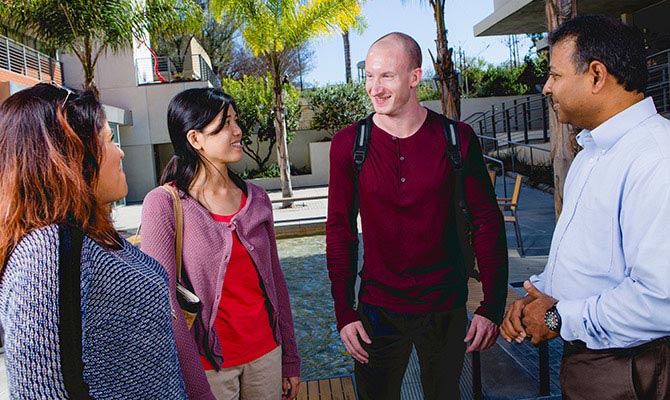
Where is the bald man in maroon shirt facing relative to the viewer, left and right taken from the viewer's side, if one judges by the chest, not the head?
facing the viewer

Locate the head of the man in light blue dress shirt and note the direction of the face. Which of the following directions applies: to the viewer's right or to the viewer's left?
to the viewer's left

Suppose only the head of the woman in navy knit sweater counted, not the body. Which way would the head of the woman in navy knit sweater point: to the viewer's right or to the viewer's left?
to the viewer's right

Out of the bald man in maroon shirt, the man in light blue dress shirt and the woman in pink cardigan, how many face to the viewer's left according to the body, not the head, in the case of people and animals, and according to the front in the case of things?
1

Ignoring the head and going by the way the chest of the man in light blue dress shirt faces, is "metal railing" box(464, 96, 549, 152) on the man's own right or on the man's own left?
on the man's own right

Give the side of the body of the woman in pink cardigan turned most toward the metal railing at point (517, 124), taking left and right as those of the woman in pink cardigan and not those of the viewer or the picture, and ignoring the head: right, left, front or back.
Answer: left

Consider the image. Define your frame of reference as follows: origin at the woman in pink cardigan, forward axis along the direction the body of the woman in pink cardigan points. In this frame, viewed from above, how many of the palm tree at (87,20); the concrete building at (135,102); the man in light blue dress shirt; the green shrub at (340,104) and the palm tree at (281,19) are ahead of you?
1

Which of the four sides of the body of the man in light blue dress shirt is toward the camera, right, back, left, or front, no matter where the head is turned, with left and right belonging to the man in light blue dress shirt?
left

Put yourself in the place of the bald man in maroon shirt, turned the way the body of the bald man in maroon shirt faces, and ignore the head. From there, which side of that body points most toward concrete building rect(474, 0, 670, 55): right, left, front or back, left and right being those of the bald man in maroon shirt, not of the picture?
back

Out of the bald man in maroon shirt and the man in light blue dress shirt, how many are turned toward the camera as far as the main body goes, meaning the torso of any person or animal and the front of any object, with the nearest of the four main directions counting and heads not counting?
1

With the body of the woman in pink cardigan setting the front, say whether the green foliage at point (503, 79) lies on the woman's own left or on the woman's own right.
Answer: on the woman's own left

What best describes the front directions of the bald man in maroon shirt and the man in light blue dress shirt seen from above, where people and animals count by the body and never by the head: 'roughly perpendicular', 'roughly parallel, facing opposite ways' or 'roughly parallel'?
roughly perpendicular

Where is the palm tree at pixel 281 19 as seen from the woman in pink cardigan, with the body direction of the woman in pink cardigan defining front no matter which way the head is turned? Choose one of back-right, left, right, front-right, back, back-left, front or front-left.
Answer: back-left

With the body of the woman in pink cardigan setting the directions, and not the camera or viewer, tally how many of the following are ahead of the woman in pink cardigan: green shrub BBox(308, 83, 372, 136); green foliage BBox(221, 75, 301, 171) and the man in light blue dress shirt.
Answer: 1

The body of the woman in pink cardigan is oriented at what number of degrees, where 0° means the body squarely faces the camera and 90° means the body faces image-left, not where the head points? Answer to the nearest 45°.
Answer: approximately 315°

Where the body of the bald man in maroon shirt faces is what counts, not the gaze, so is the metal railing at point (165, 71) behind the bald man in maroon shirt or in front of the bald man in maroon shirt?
behind

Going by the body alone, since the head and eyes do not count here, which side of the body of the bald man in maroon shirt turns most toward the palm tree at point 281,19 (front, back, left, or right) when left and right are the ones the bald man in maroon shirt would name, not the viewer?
back
